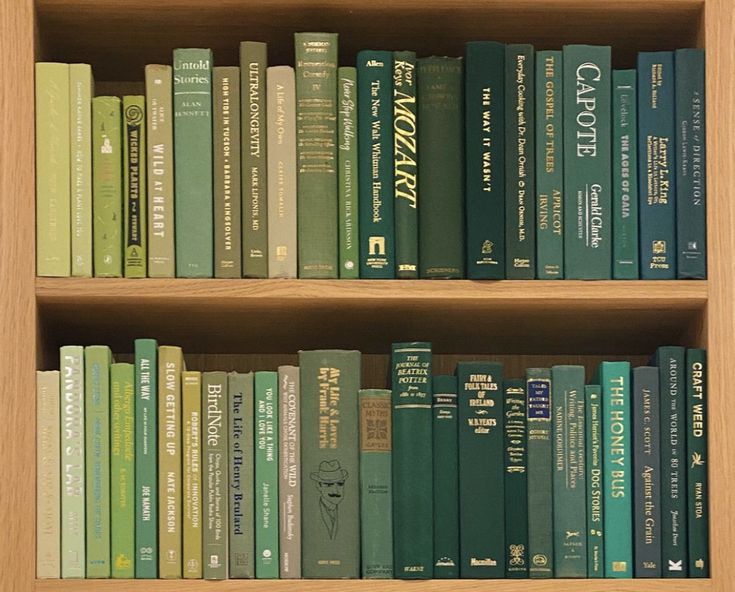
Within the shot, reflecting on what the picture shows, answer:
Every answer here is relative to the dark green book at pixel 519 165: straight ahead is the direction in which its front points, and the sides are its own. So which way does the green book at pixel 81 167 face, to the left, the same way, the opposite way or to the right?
the same way

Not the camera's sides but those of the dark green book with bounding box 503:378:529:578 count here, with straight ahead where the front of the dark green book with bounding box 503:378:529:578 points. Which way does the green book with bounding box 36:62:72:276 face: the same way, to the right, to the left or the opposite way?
the same way

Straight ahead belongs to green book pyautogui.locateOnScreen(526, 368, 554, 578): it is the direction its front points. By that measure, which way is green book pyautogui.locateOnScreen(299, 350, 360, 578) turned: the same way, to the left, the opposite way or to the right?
the same way

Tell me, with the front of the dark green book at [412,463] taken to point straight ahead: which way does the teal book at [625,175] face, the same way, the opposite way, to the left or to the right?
the same way

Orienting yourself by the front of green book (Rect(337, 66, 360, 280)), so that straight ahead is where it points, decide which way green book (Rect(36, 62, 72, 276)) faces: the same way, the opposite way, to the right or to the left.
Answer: the same way

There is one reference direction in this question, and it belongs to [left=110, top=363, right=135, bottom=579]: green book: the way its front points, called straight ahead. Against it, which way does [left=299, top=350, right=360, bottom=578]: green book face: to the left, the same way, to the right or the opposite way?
the same way
